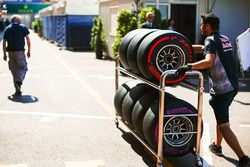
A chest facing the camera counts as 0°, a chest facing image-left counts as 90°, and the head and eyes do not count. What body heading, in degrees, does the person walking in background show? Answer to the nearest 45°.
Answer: approximately 180°
